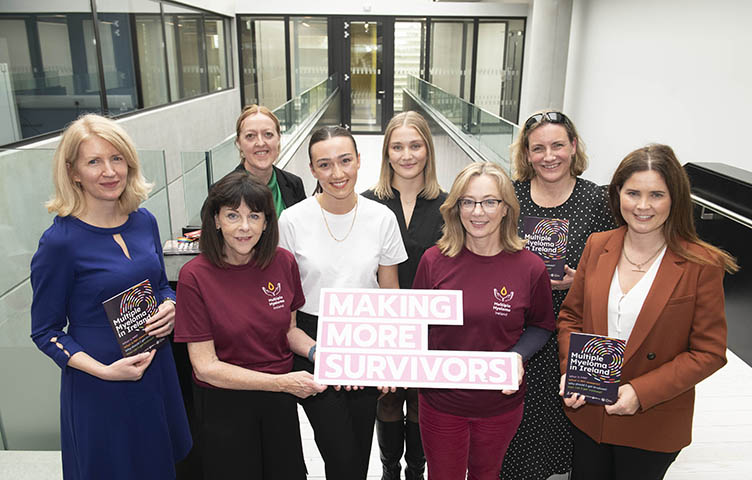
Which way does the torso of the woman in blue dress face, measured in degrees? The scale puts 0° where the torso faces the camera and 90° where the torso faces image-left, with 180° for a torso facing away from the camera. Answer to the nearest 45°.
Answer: approximately 315°

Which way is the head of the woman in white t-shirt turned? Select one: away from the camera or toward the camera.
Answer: toward the camera

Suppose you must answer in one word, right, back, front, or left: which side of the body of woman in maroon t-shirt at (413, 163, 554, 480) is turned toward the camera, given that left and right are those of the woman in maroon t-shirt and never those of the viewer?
front

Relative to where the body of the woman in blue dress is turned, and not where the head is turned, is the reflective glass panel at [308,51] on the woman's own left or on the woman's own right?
on the woman's own left

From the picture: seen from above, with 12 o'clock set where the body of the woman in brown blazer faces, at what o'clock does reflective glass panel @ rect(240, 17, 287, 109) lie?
The reflective glass panel is roughly at 3 o'clock from the woman in brown blazer.

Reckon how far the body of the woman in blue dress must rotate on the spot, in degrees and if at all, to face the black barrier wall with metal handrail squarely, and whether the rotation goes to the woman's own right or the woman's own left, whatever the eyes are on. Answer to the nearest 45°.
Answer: approximately 45° to the woman's own left

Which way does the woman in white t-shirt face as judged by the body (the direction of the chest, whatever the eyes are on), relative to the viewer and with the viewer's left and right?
facing the viewer

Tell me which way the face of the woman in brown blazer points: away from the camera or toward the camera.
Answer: toward the camera

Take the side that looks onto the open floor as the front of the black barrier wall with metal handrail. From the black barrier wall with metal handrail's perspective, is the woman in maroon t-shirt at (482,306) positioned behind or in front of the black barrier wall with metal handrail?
in front

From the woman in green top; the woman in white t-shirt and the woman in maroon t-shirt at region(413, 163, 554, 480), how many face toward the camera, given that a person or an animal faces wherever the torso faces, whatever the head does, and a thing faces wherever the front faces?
3

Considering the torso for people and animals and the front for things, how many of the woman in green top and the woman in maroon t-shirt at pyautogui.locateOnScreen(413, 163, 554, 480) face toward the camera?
2

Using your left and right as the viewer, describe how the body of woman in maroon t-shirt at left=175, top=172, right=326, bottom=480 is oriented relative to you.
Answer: facing the viewer and to the right of the viewer

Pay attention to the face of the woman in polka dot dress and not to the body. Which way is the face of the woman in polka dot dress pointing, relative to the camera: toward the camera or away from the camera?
toward the camera

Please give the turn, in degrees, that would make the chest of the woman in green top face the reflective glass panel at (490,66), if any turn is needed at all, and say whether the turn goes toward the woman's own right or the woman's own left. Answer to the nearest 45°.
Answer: approximately 135° to the woman's own left

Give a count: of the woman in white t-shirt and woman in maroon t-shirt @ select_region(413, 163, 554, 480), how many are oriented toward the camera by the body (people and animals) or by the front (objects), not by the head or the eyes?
2

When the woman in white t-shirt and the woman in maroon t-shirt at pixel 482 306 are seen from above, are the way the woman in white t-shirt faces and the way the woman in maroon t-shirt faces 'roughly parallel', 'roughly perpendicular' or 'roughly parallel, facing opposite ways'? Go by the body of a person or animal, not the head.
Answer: roughly parallel

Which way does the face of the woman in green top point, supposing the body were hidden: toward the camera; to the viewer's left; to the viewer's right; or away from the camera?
toward the camera

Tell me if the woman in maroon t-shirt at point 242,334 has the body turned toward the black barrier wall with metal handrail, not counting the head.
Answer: no
